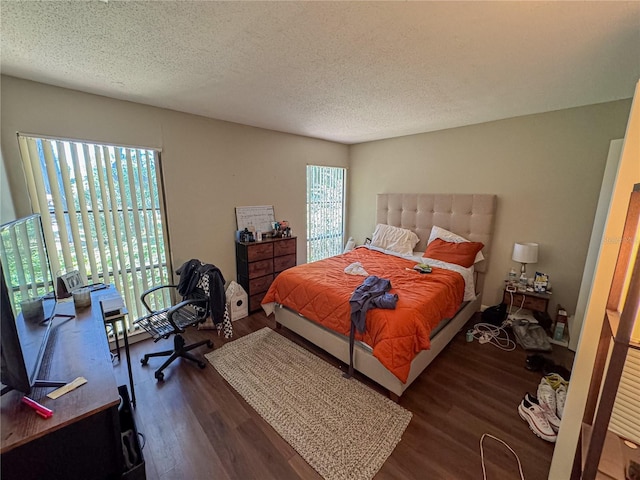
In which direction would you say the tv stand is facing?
to the viewer's right

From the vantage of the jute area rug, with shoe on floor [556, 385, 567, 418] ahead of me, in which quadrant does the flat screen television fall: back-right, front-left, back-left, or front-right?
back-right

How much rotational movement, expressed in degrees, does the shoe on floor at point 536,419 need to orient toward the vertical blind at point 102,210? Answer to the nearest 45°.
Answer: approximately 90° to its right

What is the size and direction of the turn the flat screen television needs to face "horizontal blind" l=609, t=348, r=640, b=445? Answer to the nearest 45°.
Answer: approximately 45° to its right

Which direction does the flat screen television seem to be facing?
to the viewer's right

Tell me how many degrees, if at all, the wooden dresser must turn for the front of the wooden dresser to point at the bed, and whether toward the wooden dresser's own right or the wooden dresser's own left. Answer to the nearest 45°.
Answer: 0° — it already faces it
